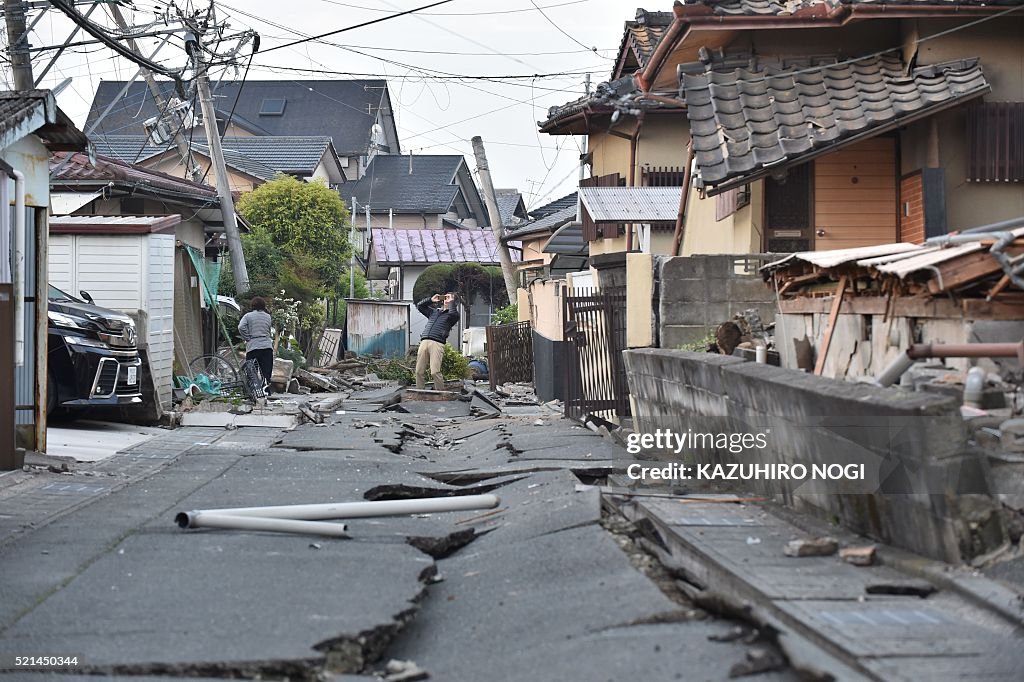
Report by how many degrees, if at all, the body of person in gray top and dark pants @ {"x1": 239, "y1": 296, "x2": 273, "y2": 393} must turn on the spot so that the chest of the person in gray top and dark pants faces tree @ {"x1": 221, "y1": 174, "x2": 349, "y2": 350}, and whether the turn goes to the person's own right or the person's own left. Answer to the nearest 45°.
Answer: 0° — they already face it

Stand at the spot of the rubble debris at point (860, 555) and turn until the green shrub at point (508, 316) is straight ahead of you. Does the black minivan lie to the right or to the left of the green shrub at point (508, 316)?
left

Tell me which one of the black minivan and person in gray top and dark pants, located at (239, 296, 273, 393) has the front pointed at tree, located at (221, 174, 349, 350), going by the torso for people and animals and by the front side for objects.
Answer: the person in gray top and dark pants

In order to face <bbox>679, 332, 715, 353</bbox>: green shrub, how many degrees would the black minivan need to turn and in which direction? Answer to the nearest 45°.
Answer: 0° — it already faces it

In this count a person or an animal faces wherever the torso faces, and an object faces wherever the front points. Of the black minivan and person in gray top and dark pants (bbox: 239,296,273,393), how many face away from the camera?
1

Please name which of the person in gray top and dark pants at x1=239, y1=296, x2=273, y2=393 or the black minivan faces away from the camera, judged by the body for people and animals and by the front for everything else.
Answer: the person in gray top and dark pants

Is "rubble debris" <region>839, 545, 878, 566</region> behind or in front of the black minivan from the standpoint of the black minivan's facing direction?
in front

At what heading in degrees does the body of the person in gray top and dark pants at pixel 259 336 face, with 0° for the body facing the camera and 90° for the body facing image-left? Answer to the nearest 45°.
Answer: approximately 180°

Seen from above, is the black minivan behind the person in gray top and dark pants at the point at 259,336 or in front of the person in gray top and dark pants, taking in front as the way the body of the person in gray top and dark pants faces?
behind

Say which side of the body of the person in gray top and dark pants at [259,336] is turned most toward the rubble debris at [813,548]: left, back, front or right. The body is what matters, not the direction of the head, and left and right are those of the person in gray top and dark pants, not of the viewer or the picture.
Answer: back

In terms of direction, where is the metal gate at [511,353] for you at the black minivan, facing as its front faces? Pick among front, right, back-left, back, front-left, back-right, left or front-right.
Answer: left

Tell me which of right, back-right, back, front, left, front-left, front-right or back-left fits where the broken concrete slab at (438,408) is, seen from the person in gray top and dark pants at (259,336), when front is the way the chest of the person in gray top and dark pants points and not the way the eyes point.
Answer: right

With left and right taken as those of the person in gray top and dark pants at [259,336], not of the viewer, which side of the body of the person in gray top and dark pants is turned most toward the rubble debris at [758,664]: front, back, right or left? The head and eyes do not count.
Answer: back

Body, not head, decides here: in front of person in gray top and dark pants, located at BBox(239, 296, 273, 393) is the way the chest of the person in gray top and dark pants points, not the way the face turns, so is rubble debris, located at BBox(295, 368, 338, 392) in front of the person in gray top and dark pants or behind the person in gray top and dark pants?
in front

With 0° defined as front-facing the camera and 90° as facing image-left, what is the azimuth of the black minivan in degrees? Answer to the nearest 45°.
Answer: approximately 315°
